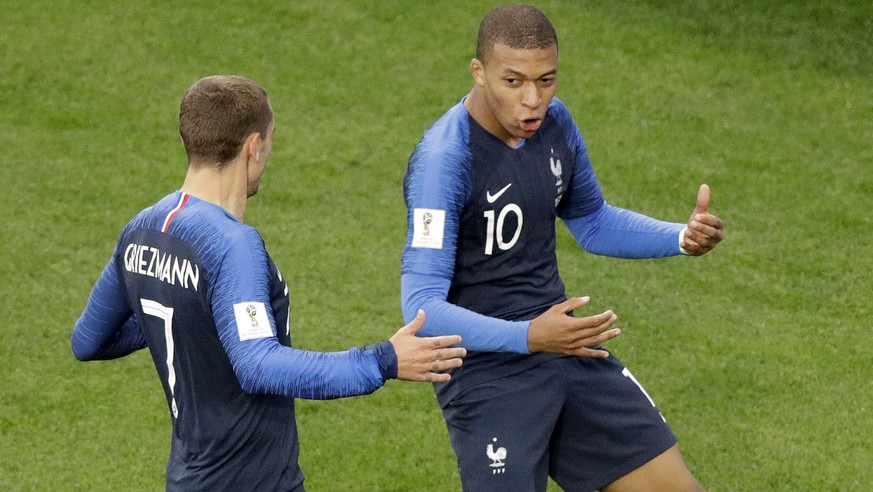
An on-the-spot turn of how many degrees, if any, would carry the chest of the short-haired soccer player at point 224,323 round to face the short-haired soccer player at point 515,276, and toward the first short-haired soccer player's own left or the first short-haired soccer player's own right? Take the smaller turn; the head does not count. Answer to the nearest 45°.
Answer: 0° — they already face them

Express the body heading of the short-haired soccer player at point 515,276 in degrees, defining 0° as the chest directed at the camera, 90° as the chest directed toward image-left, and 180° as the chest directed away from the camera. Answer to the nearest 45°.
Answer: approximately 315°

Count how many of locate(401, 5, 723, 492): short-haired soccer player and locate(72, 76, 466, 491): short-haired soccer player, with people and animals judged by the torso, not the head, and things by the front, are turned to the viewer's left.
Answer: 0

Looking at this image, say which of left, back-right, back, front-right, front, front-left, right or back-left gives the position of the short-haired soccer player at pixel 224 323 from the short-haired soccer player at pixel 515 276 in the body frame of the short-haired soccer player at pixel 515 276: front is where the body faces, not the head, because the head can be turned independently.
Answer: right

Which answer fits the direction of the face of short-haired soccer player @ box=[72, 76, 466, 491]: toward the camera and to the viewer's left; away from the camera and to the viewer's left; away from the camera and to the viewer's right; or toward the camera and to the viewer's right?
away from the camera and to the viewer's right

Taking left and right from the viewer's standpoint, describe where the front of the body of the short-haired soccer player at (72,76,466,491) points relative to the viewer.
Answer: facing away from the viewer and to the right of the viewer
